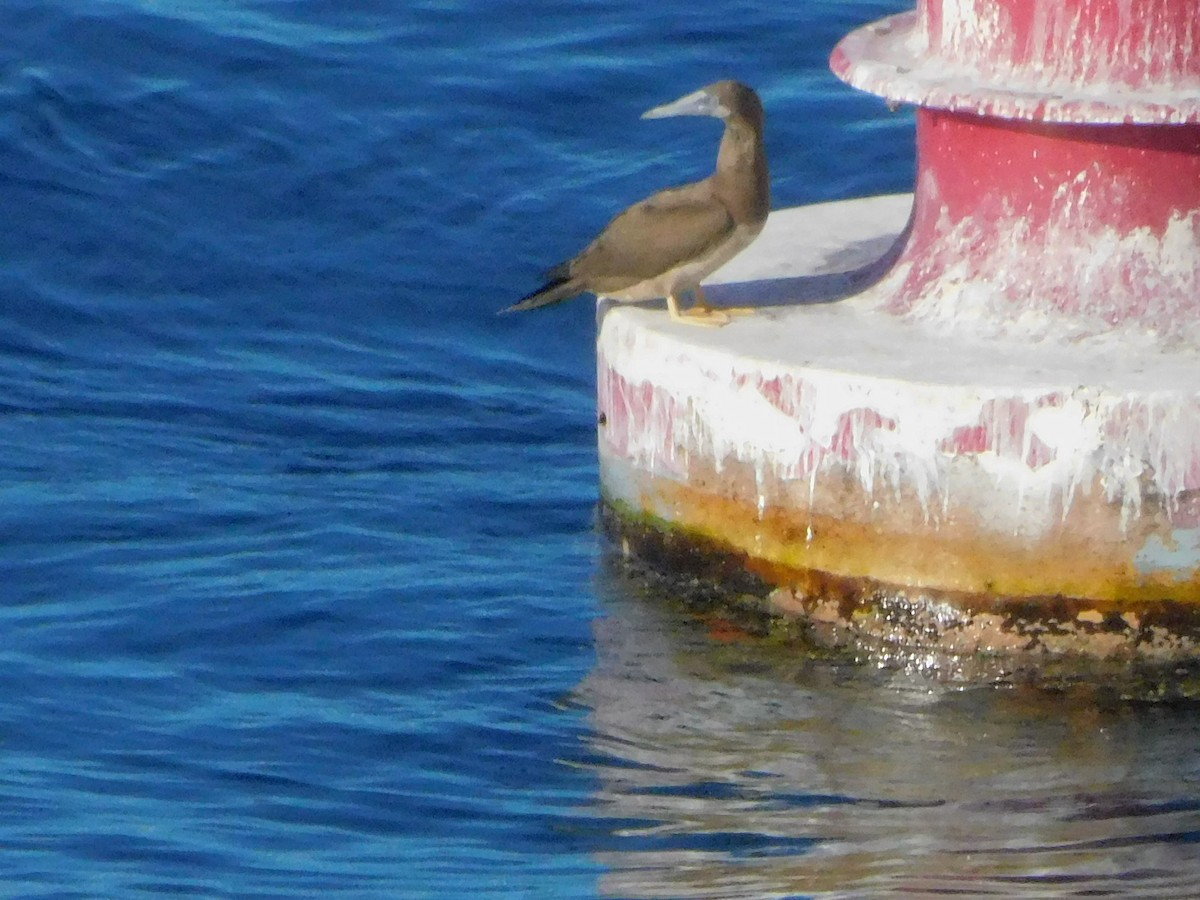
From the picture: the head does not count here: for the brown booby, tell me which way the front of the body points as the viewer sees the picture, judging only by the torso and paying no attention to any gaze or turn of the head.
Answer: to the viewer's right
